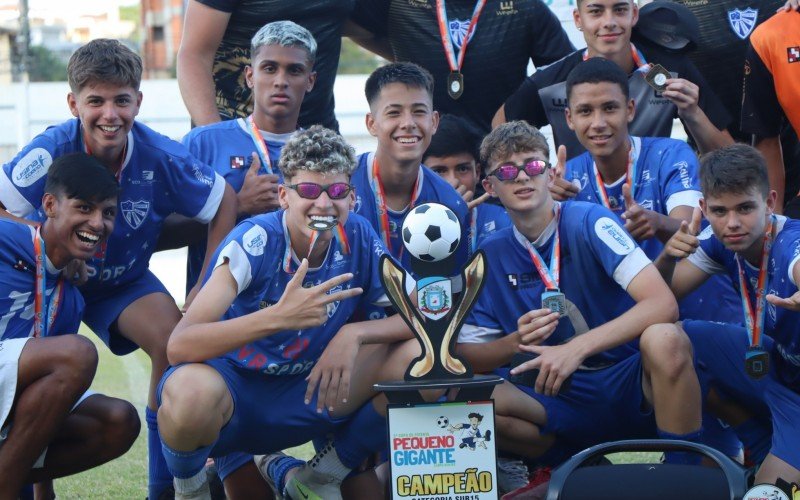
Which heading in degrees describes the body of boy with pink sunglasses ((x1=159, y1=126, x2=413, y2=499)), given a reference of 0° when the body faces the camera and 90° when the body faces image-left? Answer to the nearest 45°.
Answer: approximately 0°

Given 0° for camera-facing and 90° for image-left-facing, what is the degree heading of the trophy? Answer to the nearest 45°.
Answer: approximately 0°
